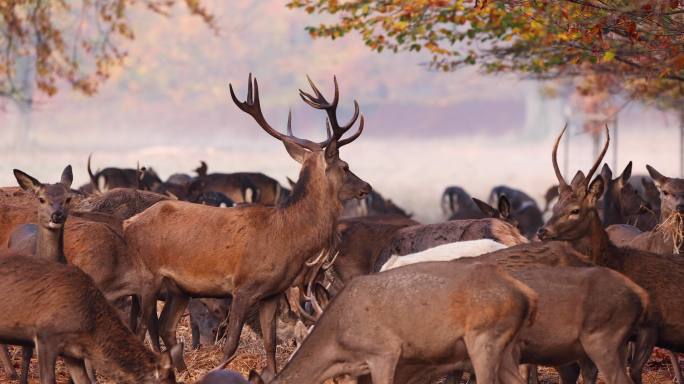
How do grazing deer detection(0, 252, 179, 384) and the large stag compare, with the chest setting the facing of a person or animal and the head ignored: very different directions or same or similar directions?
same or similar directions

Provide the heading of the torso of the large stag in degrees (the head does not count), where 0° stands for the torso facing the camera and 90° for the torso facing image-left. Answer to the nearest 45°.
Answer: approximately 270°

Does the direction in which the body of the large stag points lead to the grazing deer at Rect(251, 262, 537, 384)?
no

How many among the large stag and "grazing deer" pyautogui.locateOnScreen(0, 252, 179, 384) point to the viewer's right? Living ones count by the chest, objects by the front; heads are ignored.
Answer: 2

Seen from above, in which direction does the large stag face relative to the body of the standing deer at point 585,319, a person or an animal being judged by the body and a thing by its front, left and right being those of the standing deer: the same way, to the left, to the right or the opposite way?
the opposite way

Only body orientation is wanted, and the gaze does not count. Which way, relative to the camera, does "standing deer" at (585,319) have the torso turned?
to the viewer's left

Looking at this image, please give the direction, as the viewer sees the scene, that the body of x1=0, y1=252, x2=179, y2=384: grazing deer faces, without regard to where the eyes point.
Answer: to the viewer's right

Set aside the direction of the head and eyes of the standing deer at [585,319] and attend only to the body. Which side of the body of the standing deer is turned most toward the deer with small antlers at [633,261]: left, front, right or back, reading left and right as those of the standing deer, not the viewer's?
right

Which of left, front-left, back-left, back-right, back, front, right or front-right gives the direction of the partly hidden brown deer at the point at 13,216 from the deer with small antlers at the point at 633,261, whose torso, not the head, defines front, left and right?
front
